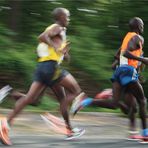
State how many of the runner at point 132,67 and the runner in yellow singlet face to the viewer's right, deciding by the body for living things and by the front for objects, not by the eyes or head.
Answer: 2

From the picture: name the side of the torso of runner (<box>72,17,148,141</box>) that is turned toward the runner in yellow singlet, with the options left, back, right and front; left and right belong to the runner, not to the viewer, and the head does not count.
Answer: back

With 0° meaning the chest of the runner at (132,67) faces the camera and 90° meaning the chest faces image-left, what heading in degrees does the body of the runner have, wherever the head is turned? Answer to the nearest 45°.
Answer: approximately 270°

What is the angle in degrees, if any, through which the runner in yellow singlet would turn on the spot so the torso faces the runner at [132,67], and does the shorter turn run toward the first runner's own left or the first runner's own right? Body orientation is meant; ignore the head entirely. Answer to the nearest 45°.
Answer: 0° — they already face them

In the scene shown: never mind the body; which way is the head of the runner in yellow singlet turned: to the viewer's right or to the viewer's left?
to the viewer's right

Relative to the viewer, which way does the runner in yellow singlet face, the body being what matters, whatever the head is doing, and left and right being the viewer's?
facing to the right of the viewer
